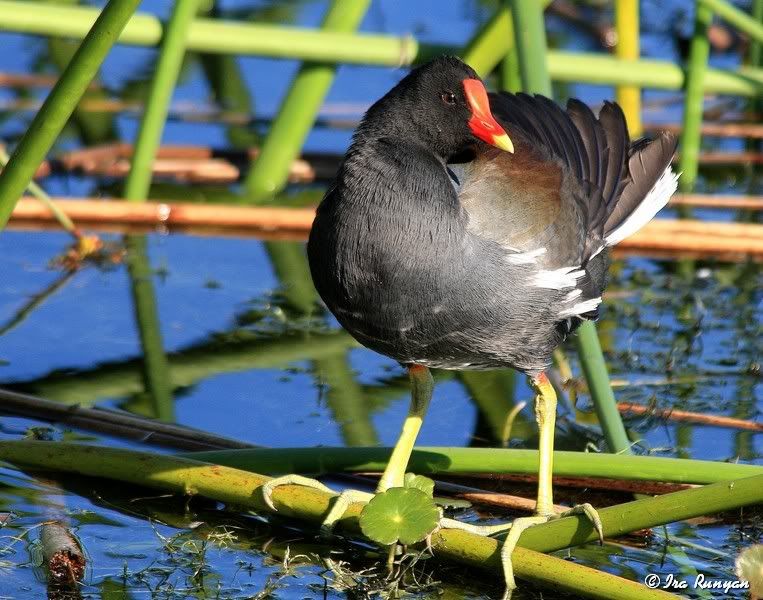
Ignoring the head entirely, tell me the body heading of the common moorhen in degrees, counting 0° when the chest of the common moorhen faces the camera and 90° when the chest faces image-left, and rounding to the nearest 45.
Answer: approximately 45°

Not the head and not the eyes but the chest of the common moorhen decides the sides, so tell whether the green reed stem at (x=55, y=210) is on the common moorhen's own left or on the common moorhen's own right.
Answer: on the common moorhen's own right

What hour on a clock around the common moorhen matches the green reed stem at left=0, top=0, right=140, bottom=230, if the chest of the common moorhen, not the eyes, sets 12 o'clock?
The green reed stem is roughly at 2 o'clock from the common moorhen.
